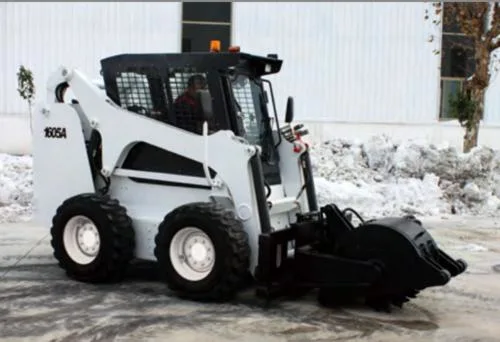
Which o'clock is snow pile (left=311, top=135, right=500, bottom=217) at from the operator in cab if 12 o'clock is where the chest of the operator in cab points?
The snow pile is roughly at 10 o'clock from the operator in cab.

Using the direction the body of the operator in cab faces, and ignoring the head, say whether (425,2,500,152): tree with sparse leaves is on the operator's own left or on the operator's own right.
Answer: on the operator's own left

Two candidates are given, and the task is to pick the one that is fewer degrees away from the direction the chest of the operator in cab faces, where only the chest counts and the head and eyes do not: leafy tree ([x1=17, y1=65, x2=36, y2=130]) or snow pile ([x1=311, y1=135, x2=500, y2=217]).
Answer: the snow pile

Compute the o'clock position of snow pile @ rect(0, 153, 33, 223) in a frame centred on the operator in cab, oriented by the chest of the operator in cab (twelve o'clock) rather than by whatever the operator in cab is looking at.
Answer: The snow pile is roughly at 8 o'clock from the operator in cab.

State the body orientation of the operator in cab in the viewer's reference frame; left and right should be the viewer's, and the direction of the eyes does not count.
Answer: facing to the right of the viewer

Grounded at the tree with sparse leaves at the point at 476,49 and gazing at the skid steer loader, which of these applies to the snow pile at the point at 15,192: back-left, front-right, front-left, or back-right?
front-right

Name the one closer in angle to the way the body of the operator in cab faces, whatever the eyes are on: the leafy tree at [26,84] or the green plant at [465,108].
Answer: the green plant

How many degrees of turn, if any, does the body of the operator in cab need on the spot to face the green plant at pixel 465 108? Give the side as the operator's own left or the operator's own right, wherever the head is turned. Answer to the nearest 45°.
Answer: approximately 45° to the operator's own left
